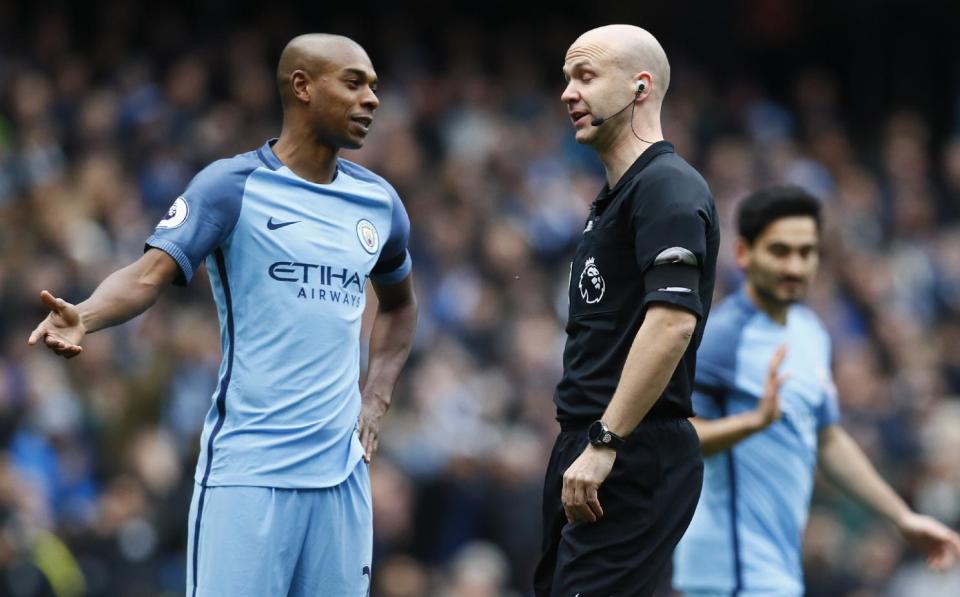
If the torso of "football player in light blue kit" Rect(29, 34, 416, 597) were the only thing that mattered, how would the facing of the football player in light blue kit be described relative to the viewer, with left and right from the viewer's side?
facing the viewer and to the right of the viewer

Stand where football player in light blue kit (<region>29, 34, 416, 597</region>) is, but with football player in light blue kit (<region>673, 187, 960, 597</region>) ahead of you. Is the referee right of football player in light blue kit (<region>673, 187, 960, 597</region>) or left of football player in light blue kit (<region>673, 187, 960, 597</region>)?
right

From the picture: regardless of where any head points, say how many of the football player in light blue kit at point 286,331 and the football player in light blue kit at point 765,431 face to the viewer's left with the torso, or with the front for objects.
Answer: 0

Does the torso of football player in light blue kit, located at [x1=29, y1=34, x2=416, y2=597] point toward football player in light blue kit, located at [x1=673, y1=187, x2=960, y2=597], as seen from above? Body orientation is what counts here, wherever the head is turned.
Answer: no

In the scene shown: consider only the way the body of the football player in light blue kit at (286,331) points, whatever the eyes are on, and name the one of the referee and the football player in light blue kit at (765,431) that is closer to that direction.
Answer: the referee

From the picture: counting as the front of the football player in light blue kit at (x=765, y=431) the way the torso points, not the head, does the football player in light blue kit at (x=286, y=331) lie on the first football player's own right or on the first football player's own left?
on the first football player's own right

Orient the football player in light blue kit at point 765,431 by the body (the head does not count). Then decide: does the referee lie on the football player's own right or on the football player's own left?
on the football player's own right
